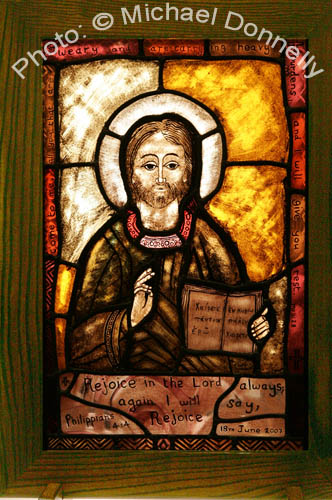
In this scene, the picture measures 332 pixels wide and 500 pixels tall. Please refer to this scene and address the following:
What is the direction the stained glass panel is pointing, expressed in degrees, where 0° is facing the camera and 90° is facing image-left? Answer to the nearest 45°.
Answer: approximately 0°
